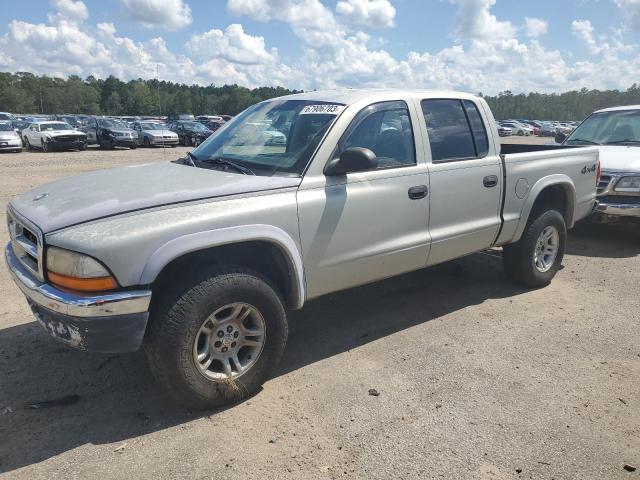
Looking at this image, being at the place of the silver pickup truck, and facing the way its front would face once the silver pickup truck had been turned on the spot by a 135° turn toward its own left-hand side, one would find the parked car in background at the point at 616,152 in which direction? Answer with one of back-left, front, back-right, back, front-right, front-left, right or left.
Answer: front-left

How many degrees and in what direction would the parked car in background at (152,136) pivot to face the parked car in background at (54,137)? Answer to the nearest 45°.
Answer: approximately 90° to its right

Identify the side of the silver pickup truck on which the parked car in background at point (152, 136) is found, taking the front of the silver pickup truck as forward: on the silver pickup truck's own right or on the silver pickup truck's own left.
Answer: on the silver pickup truck's own right

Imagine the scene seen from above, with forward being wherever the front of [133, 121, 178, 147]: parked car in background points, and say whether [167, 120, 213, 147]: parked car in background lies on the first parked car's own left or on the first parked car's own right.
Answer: on the first parked car's own left

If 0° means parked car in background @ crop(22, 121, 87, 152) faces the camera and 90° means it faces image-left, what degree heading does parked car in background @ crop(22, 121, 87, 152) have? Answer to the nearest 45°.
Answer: approximately 315°

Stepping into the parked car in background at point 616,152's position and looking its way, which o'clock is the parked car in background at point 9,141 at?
the parked car in background at point 9,141 is roughly at 2 o'clock from the parked car in background at point 616,152.

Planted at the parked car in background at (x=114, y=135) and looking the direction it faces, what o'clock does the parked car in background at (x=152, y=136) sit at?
the parked car in background at (x=152, y=136) is roughly at 10 o'clock from the parked car in background at (x=114, y=135).

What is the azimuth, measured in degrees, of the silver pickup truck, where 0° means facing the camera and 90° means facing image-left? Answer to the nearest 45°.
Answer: approximately 45°
